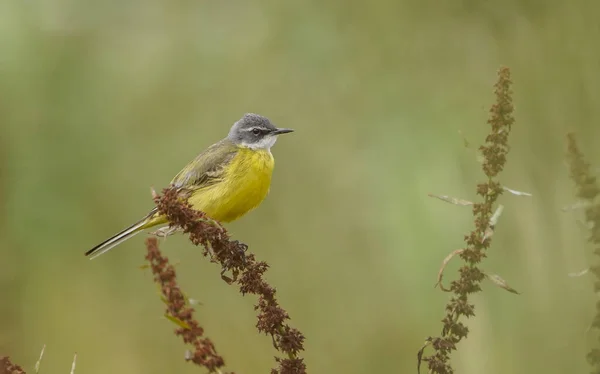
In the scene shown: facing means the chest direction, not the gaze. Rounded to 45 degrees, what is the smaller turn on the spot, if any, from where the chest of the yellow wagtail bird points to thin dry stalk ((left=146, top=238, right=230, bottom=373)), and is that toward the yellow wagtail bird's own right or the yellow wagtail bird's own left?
approximately 90° to the yellow wagtail bird's own right

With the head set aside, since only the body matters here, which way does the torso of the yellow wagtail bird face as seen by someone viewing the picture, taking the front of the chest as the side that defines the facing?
to the viewer's right
